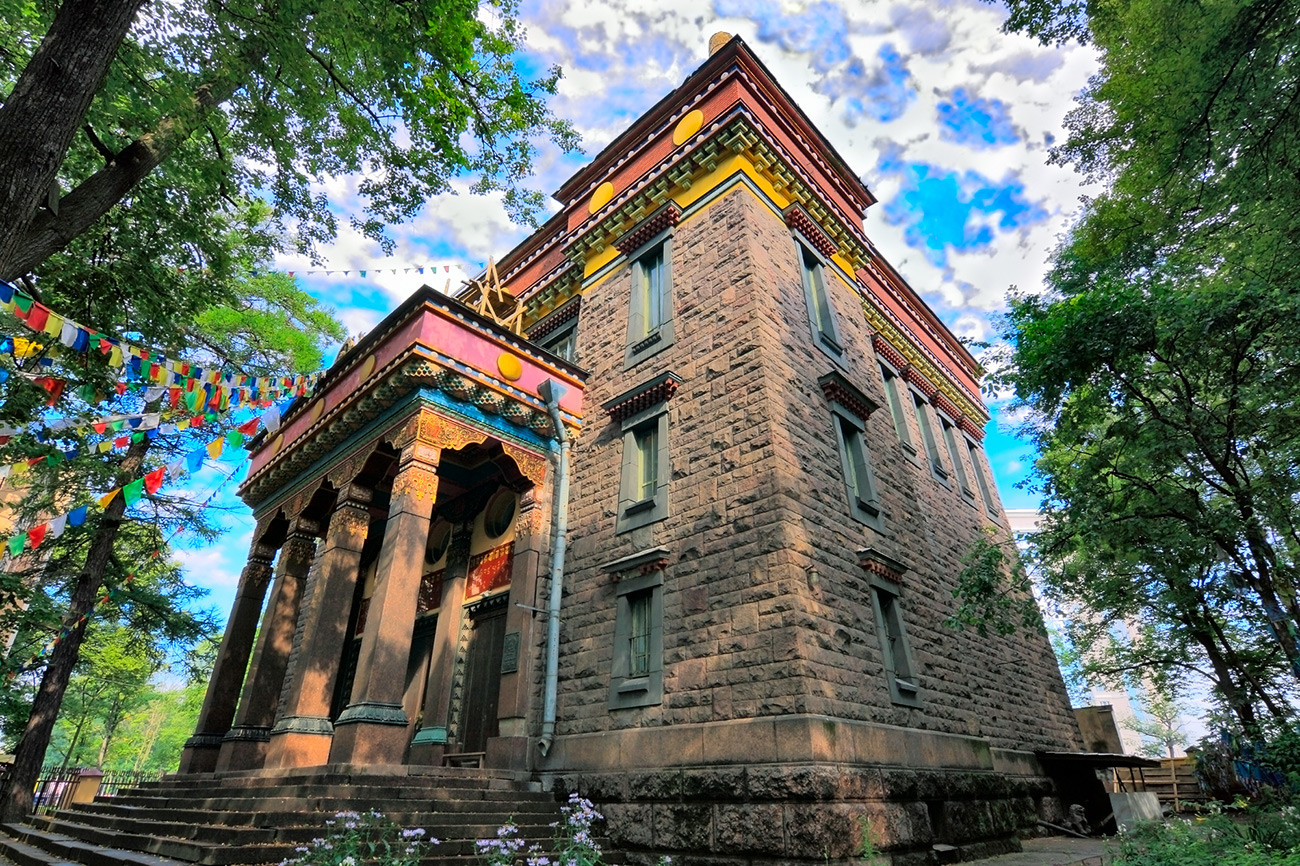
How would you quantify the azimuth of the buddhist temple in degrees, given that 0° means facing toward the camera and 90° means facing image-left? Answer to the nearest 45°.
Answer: approximately 45°

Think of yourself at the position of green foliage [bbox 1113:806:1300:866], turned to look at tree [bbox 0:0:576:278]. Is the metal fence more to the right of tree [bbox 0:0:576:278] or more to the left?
right

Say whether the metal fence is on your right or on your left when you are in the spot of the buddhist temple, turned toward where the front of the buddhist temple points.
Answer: on your right

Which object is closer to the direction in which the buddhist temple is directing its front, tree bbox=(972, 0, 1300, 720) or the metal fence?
the metal fence

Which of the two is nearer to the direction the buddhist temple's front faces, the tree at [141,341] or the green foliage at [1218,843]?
the tree

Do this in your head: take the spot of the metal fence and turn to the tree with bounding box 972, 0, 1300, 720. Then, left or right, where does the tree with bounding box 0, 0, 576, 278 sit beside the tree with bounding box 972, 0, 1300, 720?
right
